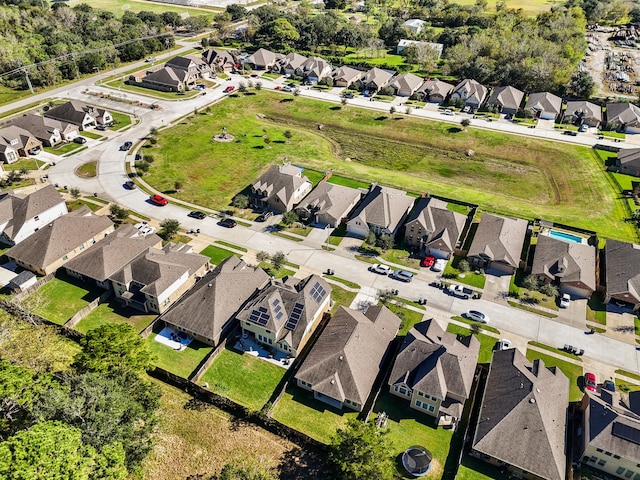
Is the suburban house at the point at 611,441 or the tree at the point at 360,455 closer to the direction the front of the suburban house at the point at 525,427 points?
the suburban house

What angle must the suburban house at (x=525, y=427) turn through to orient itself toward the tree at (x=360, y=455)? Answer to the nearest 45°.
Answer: approximately 135° to its left

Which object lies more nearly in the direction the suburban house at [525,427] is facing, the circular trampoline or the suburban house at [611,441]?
the suburban house

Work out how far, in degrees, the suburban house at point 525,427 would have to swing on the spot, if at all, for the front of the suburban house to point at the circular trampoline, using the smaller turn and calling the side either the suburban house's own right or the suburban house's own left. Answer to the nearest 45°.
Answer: approximately 135° to the suburban house's own left

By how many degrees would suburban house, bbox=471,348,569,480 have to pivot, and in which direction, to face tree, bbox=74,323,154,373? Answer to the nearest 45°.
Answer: approximately 135° to its left

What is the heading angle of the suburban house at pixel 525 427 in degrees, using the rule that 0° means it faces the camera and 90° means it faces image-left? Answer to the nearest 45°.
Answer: approximately 180°

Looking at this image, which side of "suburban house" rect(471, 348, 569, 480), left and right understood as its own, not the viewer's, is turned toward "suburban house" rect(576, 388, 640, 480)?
right
